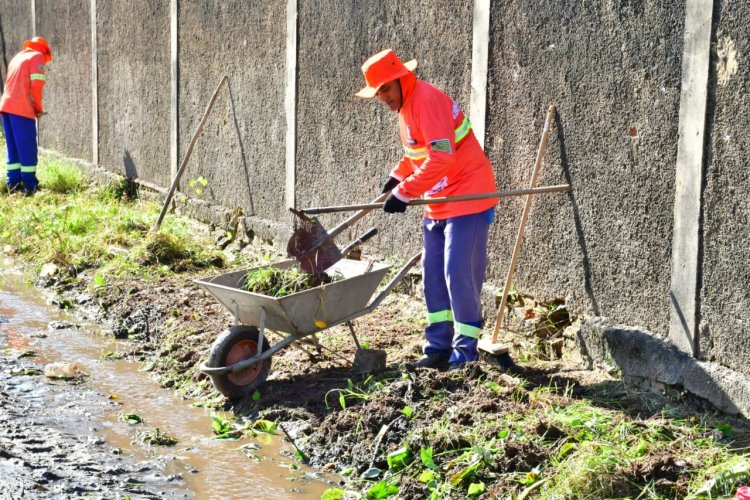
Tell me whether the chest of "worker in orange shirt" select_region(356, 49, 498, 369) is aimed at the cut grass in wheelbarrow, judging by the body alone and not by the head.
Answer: yes

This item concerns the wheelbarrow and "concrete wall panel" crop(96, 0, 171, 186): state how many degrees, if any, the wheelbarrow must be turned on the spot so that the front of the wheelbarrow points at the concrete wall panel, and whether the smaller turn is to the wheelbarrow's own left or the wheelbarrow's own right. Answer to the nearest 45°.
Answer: approximately 135° to the wheelbarrow's own right

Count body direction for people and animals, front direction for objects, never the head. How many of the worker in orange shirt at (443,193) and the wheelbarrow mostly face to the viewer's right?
0

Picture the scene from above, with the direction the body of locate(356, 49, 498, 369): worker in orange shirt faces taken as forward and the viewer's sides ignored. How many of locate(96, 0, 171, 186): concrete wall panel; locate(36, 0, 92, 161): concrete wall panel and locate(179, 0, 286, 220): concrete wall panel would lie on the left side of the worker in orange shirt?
0

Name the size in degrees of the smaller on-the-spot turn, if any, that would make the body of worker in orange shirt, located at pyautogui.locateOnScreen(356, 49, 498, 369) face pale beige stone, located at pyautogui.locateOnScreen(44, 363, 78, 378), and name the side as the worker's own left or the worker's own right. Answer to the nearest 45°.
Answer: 0° — they already face it

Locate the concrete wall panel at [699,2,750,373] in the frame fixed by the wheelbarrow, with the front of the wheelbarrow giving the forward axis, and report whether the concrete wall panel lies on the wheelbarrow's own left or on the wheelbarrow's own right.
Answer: on the wheelbarrow's own left

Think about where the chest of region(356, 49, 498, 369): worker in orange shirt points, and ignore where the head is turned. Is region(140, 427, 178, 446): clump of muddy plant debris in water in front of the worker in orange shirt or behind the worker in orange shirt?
in front

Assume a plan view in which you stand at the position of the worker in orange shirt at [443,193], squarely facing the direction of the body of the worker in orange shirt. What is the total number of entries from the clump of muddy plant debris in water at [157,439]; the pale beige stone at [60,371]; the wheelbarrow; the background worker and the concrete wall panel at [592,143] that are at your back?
1

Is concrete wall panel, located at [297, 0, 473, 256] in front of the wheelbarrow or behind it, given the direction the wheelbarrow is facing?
behind

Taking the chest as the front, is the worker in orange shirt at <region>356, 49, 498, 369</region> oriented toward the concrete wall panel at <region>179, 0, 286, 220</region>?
no

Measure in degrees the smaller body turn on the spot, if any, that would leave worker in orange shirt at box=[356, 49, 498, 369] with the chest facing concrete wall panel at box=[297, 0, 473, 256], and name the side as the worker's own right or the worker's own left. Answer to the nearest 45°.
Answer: approximately 90° to the worker's own right

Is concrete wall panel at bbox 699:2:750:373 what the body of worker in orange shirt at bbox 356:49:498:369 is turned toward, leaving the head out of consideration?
no

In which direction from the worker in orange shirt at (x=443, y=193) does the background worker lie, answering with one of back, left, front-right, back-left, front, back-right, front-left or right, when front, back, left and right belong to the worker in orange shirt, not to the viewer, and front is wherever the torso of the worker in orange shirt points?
front-right

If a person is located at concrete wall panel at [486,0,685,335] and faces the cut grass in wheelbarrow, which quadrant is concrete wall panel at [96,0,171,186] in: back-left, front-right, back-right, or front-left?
front-right

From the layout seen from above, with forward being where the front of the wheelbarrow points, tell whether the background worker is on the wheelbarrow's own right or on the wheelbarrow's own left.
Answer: on the wheelbarrow's own right

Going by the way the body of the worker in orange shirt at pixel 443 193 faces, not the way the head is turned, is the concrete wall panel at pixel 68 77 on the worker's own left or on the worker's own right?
on the worker's own right

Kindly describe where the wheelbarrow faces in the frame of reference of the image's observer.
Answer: facing the viewer and to the left of the viewer

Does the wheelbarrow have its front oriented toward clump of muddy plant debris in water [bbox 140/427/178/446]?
yes

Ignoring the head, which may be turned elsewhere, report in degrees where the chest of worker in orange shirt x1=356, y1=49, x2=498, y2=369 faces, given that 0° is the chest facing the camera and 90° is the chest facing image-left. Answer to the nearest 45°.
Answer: approximately 90°
